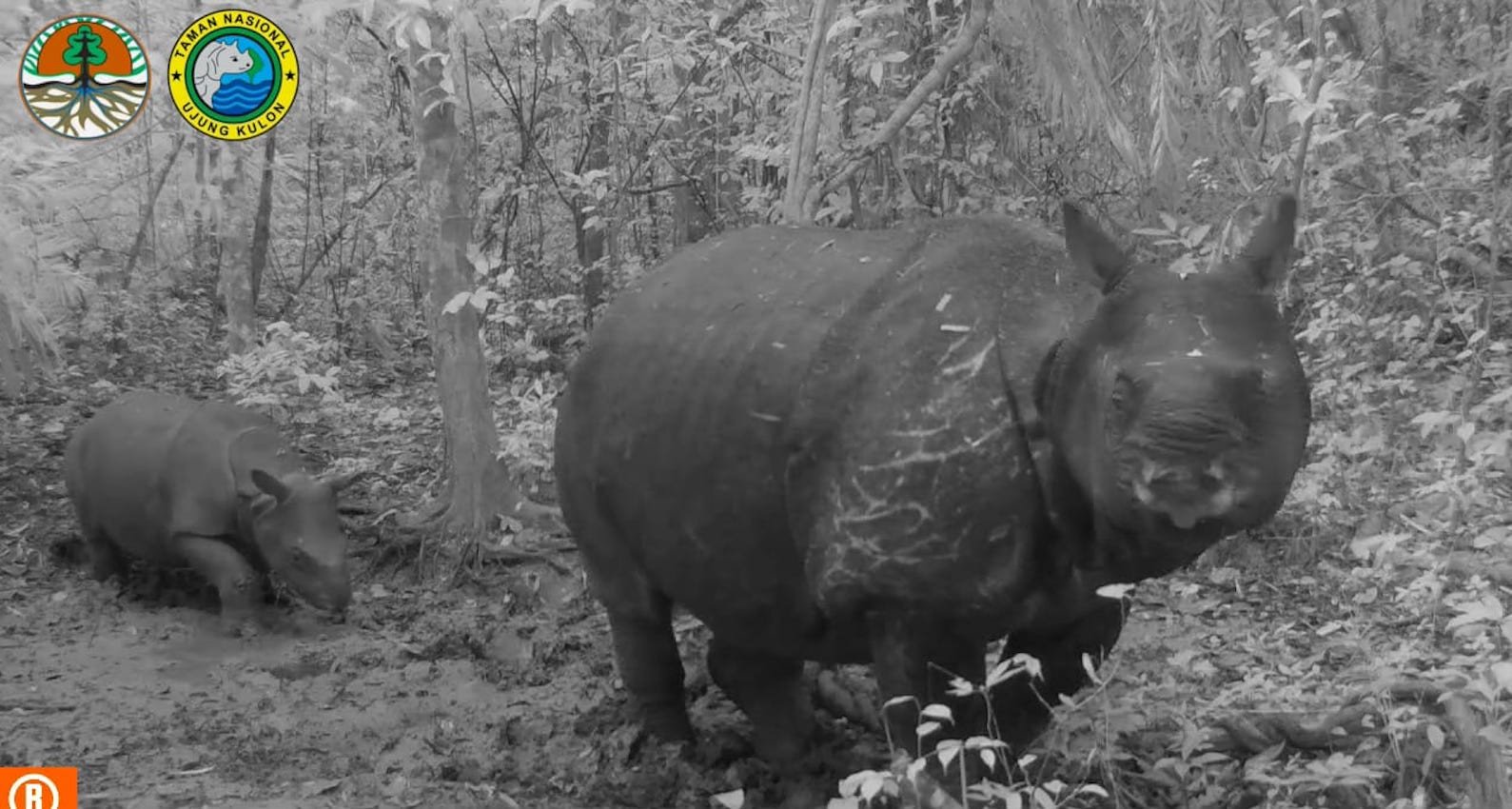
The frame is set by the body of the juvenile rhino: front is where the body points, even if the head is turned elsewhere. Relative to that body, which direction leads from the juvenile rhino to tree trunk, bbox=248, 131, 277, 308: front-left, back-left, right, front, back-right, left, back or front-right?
back-left

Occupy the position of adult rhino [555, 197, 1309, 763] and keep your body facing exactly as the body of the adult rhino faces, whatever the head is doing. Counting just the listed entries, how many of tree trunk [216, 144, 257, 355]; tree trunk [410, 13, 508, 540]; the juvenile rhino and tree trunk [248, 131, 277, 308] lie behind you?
4

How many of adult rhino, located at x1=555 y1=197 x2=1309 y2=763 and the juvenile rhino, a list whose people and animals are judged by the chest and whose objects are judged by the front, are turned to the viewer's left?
0

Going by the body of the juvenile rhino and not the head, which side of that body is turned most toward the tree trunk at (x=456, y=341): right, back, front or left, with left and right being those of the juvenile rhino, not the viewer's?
front

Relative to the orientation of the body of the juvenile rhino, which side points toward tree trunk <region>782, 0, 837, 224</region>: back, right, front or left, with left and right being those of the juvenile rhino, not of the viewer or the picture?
left

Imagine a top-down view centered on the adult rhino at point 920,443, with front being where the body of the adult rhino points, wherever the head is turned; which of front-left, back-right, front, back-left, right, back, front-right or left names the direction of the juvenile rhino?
back

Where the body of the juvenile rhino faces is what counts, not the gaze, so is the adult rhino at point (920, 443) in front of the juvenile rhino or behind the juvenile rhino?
in front

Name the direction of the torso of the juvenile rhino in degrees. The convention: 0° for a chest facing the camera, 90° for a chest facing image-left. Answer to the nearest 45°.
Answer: approximately 315°

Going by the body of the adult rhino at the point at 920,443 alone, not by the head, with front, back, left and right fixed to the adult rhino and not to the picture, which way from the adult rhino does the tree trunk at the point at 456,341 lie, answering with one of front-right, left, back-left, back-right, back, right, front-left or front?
back

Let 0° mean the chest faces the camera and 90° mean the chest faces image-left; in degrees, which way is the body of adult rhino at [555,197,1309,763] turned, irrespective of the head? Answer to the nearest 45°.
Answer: approximately 315°

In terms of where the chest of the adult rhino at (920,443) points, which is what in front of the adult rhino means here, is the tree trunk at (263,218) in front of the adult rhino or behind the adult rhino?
behind
